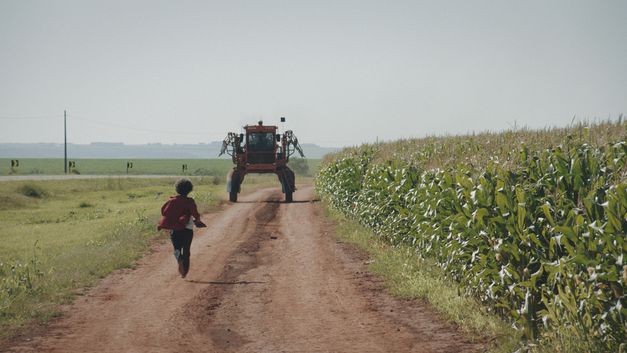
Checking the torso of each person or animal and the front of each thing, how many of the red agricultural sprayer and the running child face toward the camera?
1

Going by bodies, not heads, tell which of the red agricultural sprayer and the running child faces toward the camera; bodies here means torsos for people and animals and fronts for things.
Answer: the red agricultural sprayer

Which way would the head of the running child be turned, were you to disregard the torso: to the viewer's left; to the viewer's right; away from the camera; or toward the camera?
away from the camera

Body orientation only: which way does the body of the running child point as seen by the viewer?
away from the camera

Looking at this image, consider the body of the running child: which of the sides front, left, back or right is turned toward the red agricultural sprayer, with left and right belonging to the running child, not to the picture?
front

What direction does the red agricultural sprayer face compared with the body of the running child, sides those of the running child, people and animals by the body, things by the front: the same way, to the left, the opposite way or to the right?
the opposite way

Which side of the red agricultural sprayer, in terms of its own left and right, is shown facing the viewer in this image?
front

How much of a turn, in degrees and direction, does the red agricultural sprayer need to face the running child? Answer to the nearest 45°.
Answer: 0° — it already faces them
